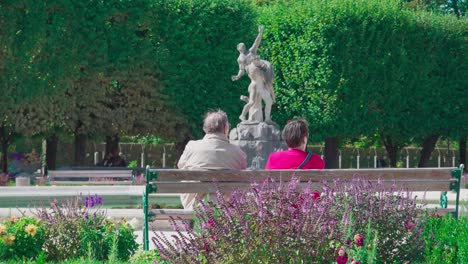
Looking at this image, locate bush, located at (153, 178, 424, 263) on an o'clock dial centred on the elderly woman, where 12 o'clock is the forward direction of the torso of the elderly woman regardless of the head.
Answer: The bush is roughly at 6 o'clock from the elderly woman.

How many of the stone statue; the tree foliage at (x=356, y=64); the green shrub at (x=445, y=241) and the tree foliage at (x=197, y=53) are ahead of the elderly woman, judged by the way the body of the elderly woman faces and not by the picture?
3

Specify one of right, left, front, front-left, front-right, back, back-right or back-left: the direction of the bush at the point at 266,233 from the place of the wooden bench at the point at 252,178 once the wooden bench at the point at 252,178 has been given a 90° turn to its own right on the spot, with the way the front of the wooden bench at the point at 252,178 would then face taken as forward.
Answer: right

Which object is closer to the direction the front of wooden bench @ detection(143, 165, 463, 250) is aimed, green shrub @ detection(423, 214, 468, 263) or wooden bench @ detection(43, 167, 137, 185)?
the wooden bench

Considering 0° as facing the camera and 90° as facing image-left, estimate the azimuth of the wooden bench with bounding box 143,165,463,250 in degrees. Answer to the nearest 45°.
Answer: approximately 180°

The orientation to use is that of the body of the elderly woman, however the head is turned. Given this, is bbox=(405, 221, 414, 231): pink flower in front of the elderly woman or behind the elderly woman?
behind

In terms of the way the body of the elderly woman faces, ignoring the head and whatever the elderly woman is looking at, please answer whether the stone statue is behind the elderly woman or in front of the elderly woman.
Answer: in front

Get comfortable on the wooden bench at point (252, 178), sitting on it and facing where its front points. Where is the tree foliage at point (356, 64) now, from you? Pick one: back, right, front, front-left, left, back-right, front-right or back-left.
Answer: front

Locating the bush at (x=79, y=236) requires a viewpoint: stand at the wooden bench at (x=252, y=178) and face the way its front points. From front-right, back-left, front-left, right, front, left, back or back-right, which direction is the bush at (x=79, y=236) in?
left

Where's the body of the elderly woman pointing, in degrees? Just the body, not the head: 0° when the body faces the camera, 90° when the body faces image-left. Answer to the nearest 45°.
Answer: approximately 180°

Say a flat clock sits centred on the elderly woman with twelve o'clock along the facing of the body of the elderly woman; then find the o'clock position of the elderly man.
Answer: The elderly man is roughly at 10 o'clock from the elderly woman.

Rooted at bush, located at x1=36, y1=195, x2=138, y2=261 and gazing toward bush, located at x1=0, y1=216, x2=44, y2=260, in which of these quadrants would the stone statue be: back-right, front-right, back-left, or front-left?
back-right

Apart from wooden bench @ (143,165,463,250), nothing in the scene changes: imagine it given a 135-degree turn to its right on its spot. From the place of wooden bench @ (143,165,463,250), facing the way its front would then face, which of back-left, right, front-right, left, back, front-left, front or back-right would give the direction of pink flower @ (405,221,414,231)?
front

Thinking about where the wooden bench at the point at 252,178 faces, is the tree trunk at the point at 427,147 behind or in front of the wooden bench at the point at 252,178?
in front

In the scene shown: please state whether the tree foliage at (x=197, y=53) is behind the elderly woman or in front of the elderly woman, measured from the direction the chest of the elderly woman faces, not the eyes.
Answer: in front
